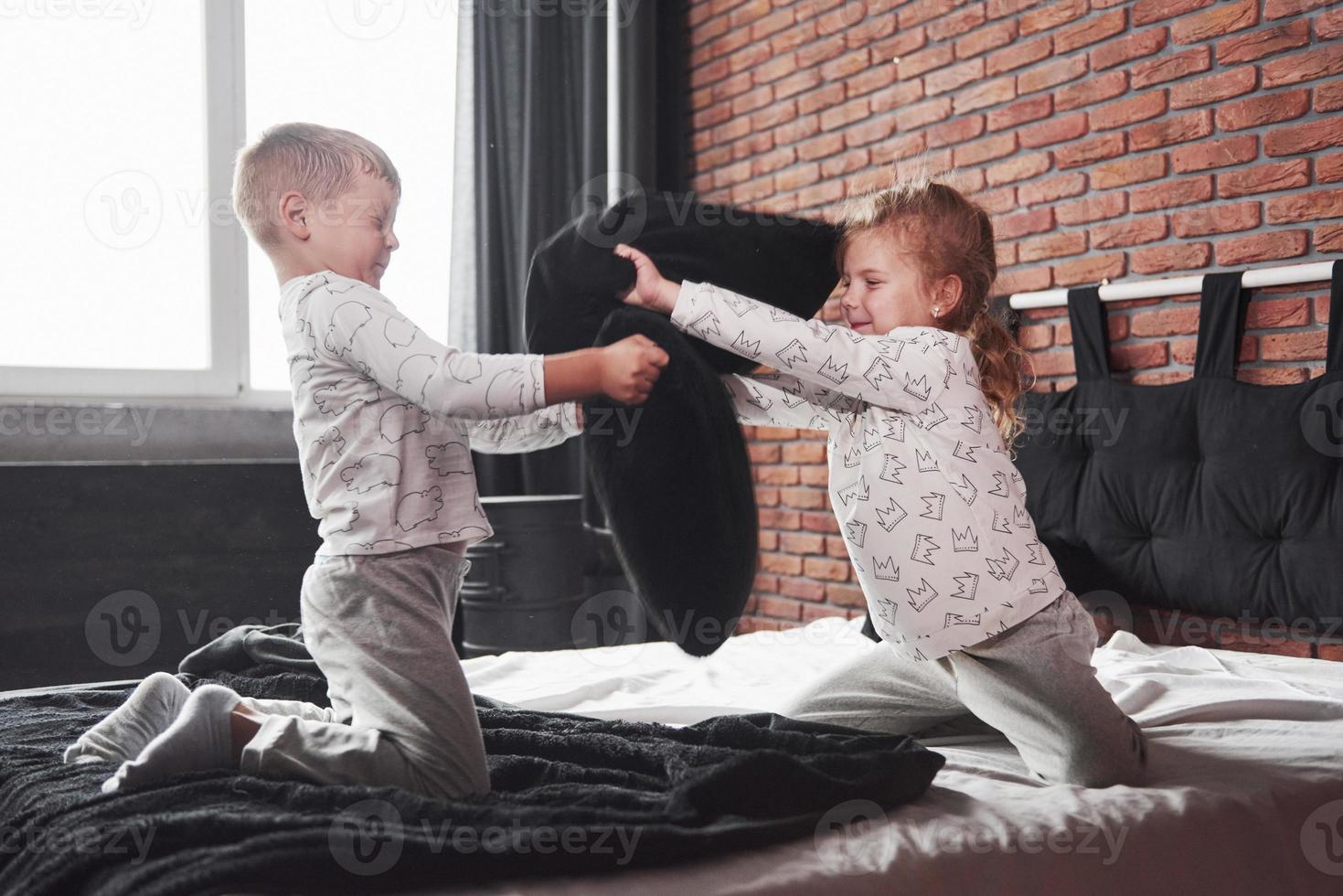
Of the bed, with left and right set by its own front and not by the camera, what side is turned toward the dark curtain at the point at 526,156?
right

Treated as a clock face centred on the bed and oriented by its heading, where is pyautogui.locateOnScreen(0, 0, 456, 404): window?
The window is roughly at 3 o'clock from the bed.

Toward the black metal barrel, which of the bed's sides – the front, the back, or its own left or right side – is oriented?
right

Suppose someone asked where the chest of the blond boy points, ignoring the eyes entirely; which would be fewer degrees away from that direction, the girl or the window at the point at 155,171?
the girl

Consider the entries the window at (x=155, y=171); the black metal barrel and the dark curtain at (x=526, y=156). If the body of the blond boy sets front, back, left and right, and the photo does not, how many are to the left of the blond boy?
3

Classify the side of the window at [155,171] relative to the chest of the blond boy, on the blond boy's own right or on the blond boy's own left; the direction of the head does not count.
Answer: on the blond boy's own left

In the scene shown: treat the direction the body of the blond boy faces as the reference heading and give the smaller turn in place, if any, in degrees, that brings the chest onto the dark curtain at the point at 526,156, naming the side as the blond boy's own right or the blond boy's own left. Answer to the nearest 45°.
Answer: approximately 90° to the blond boy's own left

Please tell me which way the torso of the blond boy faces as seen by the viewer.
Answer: to the viewer's right

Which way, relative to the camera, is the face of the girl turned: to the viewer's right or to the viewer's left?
to the viewer's left

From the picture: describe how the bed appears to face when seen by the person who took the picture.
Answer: facing the viewer and to the left of the viewer

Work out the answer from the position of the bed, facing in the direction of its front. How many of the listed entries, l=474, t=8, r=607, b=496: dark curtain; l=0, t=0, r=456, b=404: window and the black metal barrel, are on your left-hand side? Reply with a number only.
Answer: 0

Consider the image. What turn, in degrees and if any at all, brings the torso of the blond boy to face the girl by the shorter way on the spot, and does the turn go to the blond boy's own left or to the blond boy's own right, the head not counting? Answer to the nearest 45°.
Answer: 0° — they already face them

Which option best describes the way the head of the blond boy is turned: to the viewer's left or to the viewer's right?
to the viewer's right
